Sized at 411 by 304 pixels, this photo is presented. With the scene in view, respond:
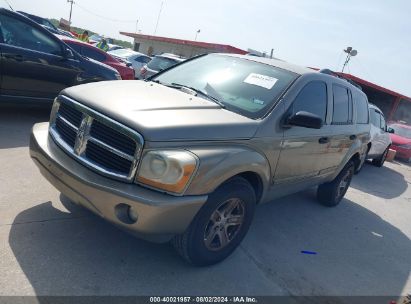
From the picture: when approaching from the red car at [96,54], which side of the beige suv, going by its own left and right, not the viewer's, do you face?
right

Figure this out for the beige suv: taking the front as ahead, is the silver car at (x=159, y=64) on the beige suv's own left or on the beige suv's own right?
on the beige suv's own right

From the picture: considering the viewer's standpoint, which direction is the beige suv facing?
facing the viewer and to the left of the viewer

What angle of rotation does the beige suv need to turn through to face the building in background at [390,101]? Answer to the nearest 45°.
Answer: approximately 180°

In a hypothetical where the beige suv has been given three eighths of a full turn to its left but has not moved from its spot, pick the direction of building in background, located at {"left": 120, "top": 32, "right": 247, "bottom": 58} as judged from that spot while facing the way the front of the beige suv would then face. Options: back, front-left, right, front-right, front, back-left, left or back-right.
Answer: left

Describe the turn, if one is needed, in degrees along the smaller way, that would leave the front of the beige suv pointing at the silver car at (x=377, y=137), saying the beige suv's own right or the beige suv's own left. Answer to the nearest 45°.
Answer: approximately 180°
